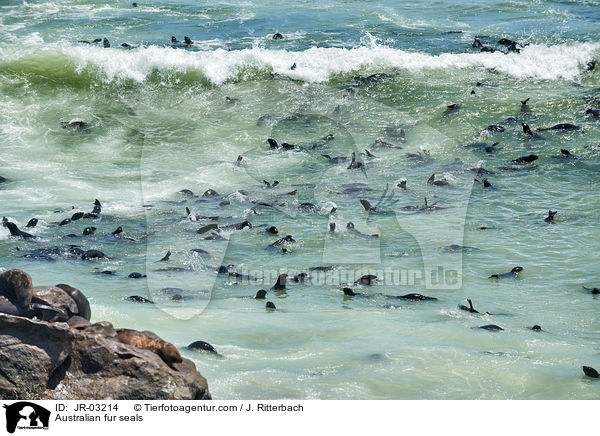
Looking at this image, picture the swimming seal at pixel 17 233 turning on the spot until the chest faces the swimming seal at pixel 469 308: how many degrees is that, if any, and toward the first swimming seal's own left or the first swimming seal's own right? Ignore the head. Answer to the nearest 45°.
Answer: approximately 135° to the first swimming seal's own left

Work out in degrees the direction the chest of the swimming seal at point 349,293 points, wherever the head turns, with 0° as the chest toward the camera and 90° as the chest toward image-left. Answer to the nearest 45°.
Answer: approximately 90°

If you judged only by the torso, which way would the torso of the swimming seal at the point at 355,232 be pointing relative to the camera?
to the viewer's left

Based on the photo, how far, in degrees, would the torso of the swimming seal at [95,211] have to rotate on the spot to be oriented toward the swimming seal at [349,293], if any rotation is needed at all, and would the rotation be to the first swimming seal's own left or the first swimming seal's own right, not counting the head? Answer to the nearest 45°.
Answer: approximately 45° to the first swimming seal's own right

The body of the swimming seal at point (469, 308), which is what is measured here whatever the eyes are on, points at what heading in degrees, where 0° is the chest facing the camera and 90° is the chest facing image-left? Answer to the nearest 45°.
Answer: approximately 90°

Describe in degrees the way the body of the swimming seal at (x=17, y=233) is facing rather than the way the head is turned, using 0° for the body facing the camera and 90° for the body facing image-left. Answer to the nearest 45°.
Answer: approximately 90°

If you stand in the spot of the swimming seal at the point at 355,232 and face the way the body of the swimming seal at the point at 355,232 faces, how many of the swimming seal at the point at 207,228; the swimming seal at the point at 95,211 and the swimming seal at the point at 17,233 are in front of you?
3
